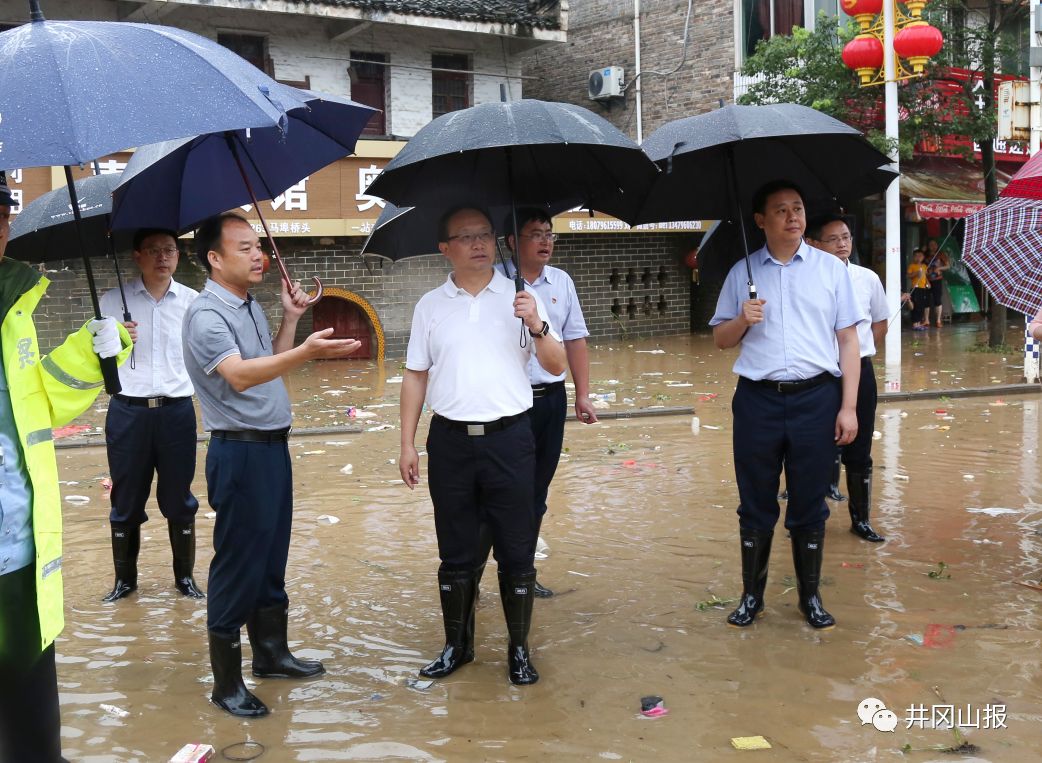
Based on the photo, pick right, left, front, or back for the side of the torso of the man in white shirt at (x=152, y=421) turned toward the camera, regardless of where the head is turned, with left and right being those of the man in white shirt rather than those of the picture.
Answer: front

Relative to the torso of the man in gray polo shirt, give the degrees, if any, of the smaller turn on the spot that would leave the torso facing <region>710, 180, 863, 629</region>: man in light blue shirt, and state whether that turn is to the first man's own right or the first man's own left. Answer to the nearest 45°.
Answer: approximately 45° to the first man's own left

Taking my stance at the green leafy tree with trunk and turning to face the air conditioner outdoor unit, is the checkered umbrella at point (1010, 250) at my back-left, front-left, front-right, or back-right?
back-left

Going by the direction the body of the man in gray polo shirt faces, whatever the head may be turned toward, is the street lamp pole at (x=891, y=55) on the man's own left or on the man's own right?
on the man's own left

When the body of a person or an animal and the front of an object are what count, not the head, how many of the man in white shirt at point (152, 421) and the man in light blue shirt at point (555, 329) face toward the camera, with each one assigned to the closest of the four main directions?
2

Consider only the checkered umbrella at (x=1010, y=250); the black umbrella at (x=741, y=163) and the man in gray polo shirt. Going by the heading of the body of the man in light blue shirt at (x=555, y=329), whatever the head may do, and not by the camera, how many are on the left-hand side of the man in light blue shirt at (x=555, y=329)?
2

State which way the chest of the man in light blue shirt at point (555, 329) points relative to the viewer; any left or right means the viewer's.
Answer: facing the viewer

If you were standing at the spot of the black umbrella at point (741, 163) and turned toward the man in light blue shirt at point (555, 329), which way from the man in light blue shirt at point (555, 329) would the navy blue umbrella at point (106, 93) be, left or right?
left

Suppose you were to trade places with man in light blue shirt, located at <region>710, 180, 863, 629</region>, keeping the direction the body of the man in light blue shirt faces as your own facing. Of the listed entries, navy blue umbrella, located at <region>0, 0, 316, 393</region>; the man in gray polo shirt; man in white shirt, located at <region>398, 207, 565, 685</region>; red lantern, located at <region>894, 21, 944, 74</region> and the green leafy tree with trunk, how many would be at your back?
2

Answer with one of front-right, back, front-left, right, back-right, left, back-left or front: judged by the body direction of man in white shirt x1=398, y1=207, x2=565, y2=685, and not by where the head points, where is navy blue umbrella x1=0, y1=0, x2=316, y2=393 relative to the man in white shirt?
front-right
